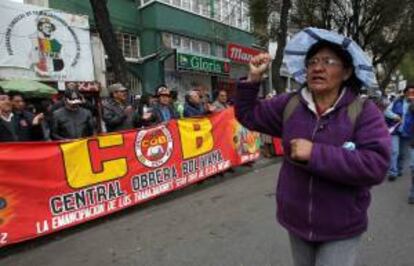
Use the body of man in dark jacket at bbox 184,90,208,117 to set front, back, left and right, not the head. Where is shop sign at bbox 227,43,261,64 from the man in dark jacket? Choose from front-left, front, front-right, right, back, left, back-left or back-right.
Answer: back-left

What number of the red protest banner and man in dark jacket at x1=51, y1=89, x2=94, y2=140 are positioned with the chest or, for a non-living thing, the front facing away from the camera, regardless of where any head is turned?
0

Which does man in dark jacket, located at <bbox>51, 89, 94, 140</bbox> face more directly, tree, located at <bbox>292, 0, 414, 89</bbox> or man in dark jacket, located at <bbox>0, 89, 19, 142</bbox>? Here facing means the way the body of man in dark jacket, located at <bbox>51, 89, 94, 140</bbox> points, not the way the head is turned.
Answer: the man in dark jacket

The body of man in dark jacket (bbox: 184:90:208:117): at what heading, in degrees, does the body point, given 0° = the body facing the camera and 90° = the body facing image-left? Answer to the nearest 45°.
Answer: approximately 315°

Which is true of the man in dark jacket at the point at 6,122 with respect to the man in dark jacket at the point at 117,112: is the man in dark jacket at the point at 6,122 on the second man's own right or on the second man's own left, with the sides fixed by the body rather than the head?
on the second man's own right

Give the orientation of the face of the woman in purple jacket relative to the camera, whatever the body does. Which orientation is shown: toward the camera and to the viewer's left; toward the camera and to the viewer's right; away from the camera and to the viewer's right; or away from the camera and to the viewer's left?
toward the camera and to the viewer's left

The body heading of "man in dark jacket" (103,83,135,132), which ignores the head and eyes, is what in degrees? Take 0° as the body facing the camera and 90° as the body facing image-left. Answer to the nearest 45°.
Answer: approximately 315°

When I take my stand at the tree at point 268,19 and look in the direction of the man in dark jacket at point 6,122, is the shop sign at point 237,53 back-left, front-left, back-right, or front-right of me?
back-right

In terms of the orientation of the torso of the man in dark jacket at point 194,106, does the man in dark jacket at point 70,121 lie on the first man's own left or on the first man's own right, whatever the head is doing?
on the first man's own right

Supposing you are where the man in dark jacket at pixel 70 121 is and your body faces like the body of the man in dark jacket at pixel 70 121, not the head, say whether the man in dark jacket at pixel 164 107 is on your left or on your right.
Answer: on your left
